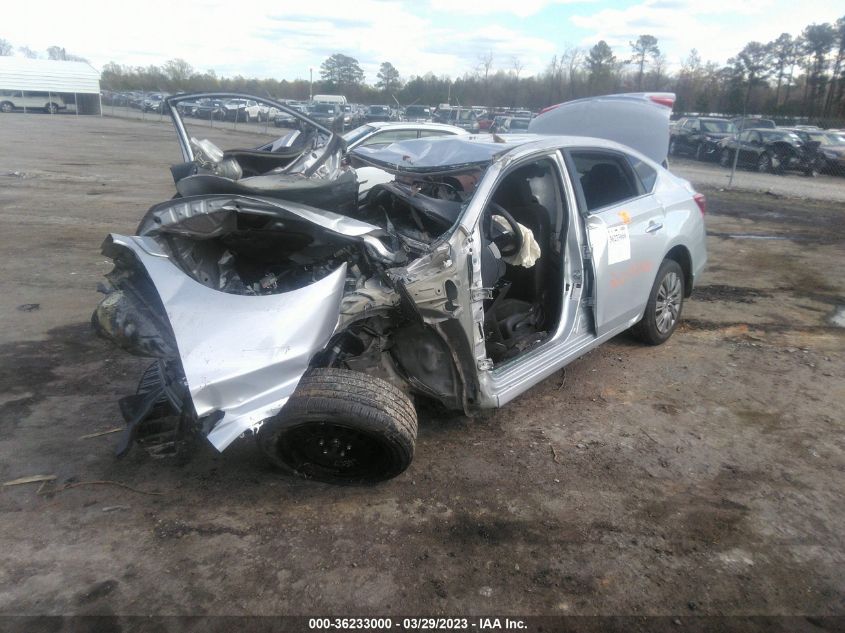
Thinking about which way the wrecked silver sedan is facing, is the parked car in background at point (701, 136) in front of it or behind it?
behind

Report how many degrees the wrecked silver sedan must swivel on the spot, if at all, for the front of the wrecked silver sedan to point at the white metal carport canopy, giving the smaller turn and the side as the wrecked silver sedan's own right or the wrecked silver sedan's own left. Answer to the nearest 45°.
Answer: approximately 90° to the wrecked silver sedan's own right

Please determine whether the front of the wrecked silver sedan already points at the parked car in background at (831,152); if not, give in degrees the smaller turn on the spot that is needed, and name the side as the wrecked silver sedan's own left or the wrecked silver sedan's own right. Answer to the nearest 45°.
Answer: approximately 180°

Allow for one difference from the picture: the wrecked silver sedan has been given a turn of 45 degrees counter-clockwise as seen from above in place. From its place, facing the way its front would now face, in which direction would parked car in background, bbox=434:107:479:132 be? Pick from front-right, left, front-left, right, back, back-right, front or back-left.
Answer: back

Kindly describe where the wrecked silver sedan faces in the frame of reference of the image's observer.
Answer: facing the viewer and to the left of the viewer

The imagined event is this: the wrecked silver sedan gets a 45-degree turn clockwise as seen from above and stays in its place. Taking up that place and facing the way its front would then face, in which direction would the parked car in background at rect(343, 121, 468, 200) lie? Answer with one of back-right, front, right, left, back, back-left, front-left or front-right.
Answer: right

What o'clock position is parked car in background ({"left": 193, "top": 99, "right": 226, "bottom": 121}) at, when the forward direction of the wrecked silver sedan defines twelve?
The parked car in background is roughly at 4 o'clock from the wrecked silver sedan.

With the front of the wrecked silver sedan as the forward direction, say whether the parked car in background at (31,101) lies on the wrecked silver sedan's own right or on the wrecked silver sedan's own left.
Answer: on the wrecked silver sedan's own right

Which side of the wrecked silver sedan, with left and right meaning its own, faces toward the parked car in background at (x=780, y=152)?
back
